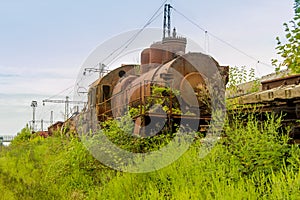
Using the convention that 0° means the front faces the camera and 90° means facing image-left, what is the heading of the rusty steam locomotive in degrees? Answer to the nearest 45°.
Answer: approximately 315°

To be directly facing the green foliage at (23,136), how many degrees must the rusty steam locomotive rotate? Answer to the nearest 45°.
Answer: approximately 180°

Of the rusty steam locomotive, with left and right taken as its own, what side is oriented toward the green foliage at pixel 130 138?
right
